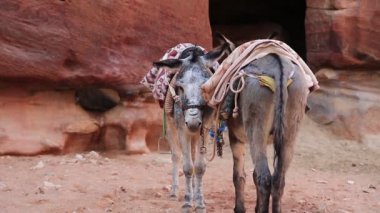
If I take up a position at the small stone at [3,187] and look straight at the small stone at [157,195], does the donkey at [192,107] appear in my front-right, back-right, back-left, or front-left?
front-right

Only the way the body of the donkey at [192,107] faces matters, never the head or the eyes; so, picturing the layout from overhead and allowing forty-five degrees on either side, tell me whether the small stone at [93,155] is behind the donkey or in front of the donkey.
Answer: behind

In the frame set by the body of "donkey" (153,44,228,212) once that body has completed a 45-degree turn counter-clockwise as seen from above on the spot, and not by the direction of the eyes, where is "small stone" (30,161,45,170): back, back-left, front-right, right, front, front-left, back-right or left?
back

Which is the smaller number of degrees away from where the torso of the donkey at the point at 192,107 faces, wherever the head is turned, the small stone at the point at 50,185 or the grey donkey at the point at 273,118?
the grey donkey

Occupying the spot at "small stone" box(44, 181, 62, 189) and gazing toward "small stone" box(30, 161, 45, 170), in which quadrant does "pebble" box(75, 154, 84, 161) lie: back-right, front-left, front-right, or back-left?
front-right

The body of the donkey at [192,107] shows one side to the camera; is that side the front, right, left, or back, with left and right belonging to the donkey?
front

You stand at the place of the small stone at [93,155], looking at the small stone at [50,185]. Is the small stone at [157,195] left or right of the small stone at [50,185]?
left

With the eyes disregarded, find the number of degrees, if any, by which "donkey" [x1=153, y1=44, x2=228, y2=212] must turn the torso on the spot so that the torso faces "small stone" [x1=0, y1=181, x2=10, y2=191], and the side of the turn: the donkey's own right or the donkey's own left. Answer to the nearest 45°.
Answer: approximately 90° to the donkey's own right

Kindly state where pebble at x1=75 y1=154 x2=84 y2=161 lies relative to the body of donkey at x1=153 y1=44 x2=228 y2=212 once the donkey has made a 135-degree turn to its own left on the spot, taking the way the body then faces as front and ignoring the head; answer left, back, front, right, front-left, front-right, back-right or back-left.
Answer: left
